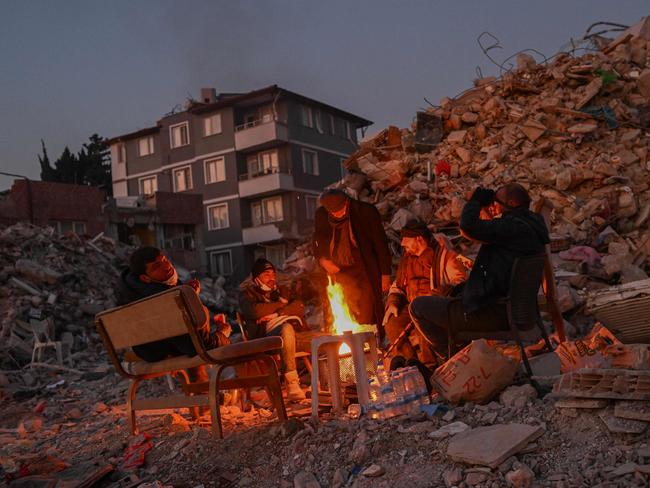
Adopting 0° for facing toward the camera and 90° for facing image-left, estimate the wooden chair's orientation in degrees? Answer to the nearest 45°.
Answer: approximately 225°

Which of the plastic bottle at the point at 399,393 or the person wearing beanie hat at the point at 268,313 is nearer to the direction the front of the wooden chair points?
the person wearing beanie hat

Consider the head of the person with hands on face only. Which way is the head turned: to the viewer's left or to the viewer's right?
to the viewer's left

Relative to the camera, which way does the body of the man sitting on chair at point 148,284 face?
to the viewer's right

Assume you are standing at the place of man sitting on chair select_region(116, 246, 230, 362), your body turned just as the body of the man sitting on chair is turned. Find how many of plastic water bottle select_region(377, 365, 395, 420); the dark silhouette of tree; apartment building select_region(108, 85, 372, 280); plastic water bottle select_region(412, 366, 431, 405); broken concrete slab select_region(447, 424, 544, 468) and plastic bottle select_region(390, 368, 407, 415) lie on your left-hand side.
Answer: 2

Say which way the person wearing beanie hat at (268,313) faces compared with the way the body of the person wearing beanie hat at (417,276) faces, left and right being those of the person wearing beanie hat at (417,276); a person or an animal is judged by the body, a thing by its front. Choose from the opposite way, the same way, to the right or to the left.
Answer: to the left

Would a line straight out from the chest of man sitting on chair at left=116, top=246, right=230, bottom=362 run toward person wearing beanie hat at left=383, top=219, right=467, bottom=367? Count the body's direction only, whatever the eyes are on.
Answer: yes

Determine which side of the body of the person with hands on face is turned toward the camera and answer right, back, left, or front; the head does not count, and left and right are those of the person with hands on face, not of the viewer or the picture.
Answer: left

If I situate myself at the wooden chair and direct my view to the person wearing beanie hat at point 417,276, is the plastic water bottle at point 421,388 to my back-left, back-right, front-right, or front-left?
front-right

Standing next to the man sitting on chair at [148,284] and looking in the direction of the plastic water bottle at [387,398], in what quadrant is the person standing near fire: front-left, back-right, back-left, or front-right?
front-left

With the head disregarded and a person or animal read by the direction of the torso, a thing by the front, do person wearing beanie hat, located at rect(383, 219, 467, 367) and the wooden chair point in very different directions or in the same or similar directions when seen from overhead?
very different directions

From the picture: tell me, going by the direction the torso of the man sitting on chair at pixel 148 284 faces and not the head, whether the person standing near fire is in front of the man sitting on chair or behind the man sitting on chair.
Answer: in front

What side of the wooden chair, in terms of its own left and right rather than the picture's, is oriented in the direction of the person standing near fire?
front

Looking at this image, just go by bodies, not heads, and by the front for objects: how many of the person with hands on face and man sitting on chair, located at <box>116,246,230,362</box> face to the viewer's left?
1

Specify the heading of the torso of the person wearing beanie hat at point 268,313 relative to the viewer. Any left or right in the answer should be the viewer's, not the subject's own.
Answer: facing the viewer and to the right of the viewer

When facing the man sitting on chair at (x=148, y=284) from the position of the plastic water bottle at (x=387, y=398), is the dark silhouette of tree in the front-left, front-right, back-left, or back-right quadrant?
front-right
